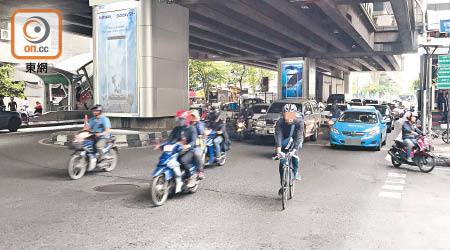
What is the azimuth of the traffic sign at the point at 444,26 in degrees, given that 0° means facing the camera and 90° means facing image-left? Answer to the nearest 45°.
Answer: approximately 0°

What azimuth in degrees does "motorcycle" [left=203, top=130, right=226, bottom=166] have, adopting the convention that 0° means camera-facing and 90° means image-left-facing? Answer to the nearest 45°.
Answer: approximately 45°

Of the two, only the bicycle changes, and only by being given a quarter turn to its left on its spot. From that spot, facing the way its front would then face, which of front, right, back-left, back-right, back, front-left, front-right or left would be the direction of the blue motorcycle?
back

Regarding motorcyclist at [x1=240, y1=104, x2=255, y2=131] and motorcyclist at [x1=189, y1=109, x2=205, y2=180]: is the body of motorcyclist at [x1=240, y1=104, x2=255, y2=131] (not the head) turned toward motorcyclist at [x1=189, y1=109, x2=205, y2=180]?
yes

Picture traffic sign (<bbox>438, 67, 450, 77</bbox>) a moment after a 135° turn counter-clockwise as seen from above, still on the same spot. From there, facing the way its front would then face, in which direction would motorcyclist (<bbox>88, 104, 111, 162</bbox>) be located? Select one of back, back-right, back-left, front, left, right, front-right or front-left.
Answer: back
